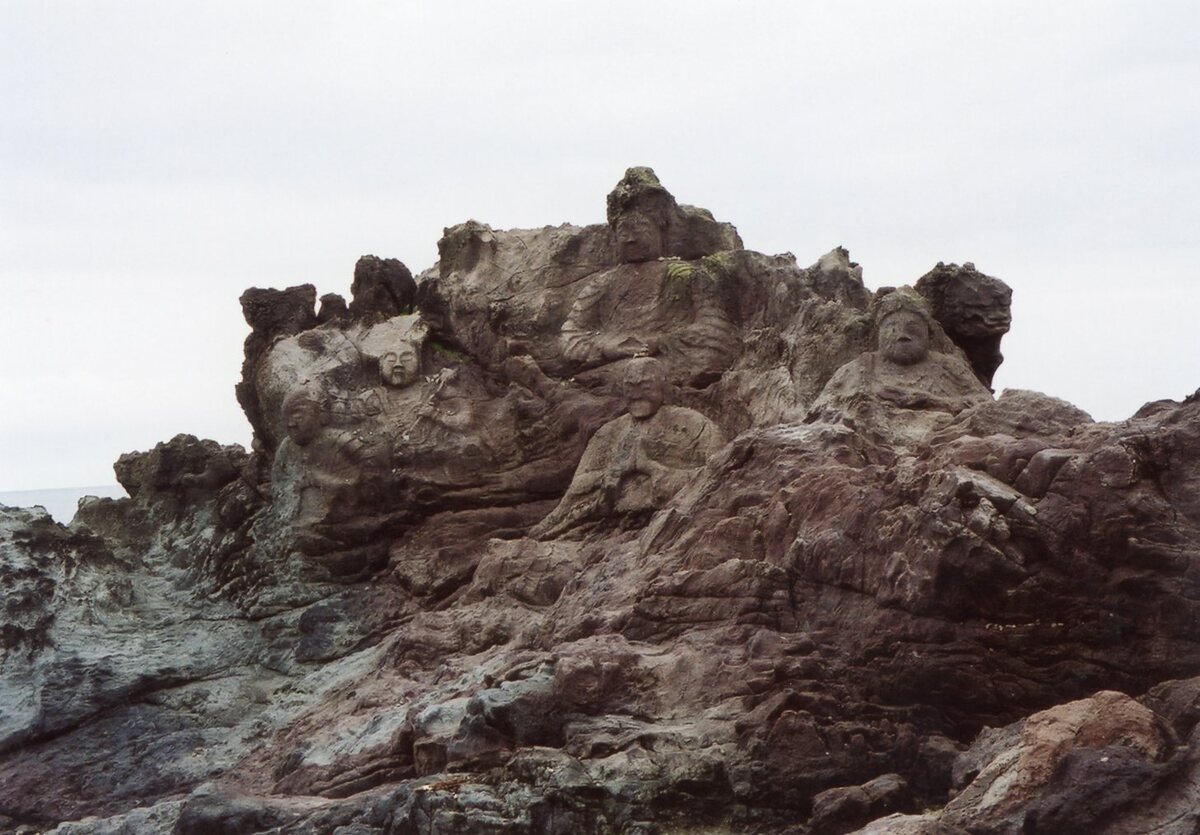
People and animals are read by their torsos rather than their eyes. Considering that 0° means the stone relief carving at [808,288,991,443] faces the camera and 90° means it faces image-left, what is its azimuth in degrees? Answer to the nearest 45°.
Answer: approximately 0°

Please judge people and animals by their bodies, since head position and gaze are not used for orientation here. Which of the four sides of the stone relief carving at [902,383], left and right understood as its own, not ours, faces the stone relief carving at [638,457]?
right
